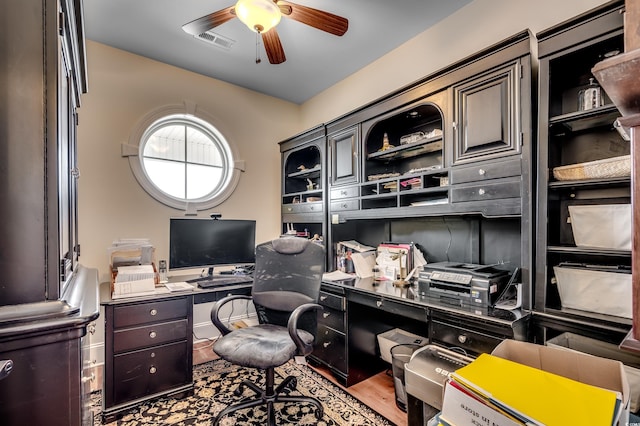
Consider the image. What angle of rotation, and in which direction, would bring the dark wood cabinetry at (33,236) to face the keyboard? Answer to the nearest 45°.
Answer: approximately 45° to its left

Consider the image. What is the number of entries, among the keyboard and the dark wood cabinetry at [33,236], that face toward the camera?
1

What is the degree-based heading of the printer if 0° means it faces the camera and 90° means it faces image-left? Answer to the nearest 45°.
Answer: approximately 45°

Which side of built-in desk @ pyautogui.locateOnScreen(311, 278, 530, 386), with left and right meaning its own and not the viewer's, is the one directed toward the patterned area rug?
front

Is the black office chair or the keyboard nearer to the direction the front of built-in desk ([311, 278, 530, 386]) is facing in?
the black office chair

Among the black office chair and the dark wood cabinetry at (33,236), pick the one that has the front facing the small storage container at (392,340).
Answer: the dark wood cabinetry

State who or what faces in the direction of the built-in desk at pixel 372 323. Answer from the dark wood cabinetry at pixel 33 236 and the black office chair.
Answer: the dark wood cabinetry

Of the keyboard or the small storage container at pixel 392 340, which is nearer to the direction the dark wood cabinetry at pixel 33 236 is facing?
the small storage container

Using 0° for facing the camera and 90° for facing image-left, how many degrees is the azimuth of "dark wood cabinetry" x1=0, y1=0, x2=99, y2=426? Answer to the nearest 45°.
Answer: approximately 270°
